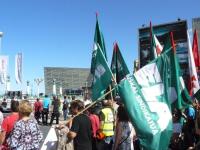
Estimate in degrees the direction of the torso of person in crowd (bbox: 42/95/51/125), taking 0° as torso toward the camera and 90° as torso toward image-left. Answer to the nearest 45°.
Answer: approximately 180°

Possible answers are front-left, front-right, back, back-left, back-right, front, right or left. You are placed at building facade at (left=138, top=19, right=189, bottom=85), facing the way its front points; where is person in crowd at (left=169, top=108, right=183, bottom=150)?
front-left

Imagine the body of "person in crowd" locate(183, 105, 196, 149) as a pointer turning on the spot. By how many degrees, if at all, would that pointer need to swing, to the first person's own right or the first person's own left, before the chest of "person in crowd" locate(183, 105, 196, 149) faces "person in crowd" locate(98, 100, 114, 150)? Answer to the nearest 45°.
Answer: approximately 135° to the first person's own left

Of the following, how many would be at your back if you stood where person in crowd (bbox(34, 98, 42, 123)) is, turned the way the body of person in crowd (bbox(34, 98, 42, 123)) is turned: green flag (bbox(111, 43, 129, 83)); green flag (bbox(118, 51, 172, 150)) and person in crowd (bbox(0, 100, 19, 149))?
3

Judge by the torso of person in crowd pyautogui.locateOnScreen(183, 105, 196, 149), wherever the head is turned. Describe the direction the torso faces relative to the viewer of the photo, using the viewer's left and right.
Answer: facing away from the viewer

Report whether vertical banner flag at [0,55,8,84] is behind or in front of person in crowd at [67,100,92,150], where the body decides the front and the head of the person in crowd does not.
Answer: in front

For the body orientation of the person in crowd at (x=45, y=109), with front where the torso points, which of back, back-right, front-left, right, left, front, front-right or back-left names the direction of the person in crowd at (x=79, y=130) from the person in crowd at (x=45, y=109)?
back

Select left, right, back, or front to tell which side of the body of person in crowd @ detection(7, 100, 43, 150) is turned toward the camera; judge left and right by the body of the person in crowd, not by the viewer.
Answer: back

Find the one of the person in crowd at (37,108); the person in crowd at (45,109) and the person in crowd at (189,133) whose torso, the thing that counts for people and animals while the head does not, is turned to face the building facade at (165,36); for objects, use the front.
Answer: the person in crowd at (189,133)

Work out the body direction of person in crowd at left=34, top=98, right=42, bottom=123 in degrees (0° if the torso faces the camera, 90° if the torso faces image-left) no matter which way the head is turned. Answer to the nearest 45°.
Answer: approximately 180°

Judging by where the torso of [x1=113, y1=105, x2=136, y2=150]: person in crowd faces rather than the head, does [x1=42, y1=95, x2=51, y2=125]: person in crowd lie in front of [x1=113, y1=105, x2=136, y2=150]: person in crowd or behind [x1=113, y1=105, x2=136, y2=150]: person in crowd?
in front
